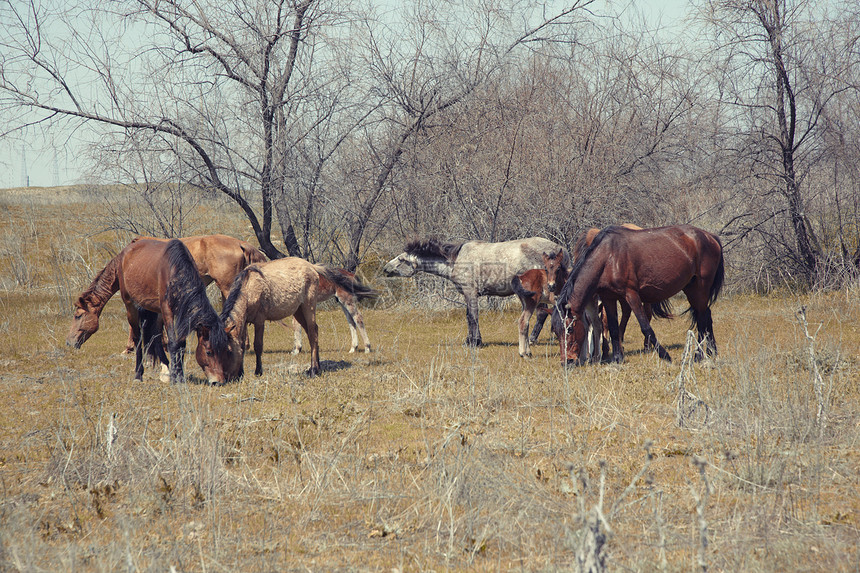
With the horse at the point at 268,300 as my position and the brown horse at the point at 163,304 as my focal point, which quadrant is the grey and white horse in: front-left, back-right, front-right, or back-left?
back-right

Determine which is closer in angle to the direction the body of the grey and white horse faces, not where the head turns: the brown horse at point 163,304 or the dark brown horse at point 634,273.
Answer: the brown horse

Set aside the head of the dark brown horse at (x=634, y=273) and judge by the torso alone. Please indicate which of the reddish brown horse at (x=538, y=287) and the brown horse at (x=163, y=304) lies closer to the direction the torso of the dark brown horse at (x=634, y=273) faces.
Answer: the brown horse

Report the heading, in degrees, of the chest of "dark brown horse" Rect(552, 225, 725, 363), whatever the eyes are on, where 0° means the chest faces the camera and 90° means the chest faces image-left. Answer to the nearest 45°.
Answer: approximately 45°

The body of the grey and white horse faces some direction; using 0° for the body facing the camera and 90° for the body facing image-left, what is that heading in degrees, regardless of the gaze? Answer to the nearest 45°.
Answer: approximately 90°

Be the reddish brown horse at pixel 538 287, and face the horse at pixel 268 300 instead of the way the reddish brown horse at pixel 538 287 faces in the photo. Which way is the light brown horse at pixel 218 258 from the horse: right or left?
right
